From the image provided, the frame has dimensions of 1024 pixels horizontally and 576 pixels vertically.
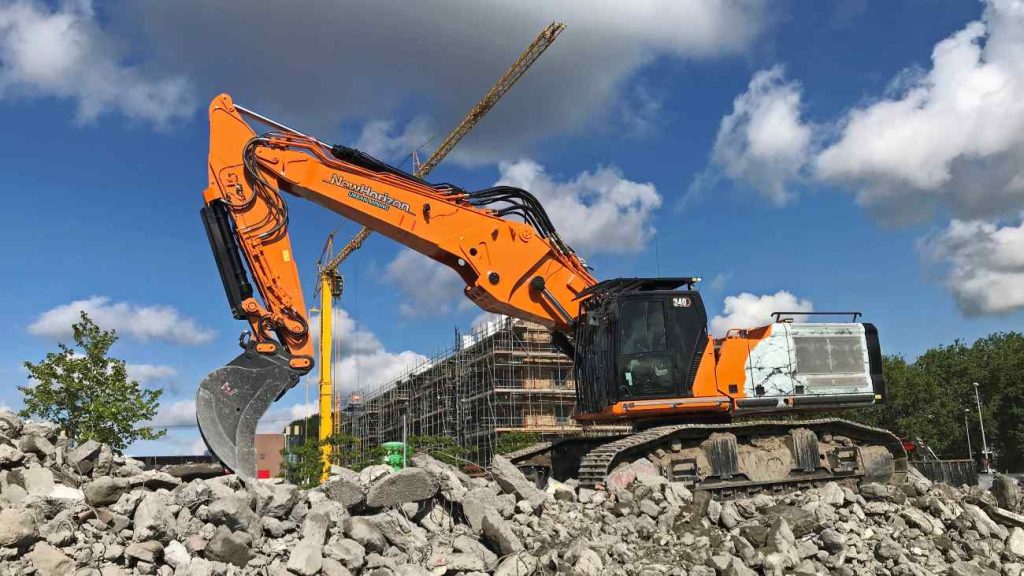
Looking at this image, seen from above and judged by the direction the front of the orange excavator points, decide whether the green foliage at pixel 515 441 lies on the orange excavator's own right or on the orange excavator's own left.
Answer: on the orange excavator's own right

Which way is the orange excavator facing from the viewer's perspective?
to the viewer's left

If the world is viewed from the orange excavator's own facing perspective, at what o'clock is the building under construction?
The building under construction is roughly at 3 o'clock from the orange excavator.

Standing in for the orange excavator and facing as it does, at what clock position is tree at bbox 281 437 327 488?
The tree is roughly at 2 o'clock from the orange excavator.

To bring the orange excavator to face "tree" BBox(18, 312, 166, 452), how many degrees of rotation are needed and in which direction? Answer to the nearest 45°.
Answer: approximately 45° to its right

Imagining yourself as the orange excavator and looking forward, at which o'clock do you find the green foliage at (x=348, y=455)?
The green foliage is roughly at 2 o'clock from the orange excavator.

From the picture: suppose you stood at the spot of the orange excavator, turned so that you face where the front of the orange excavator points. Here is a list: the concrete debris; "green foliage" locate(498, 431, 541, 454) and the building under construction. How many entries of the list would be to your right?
2
